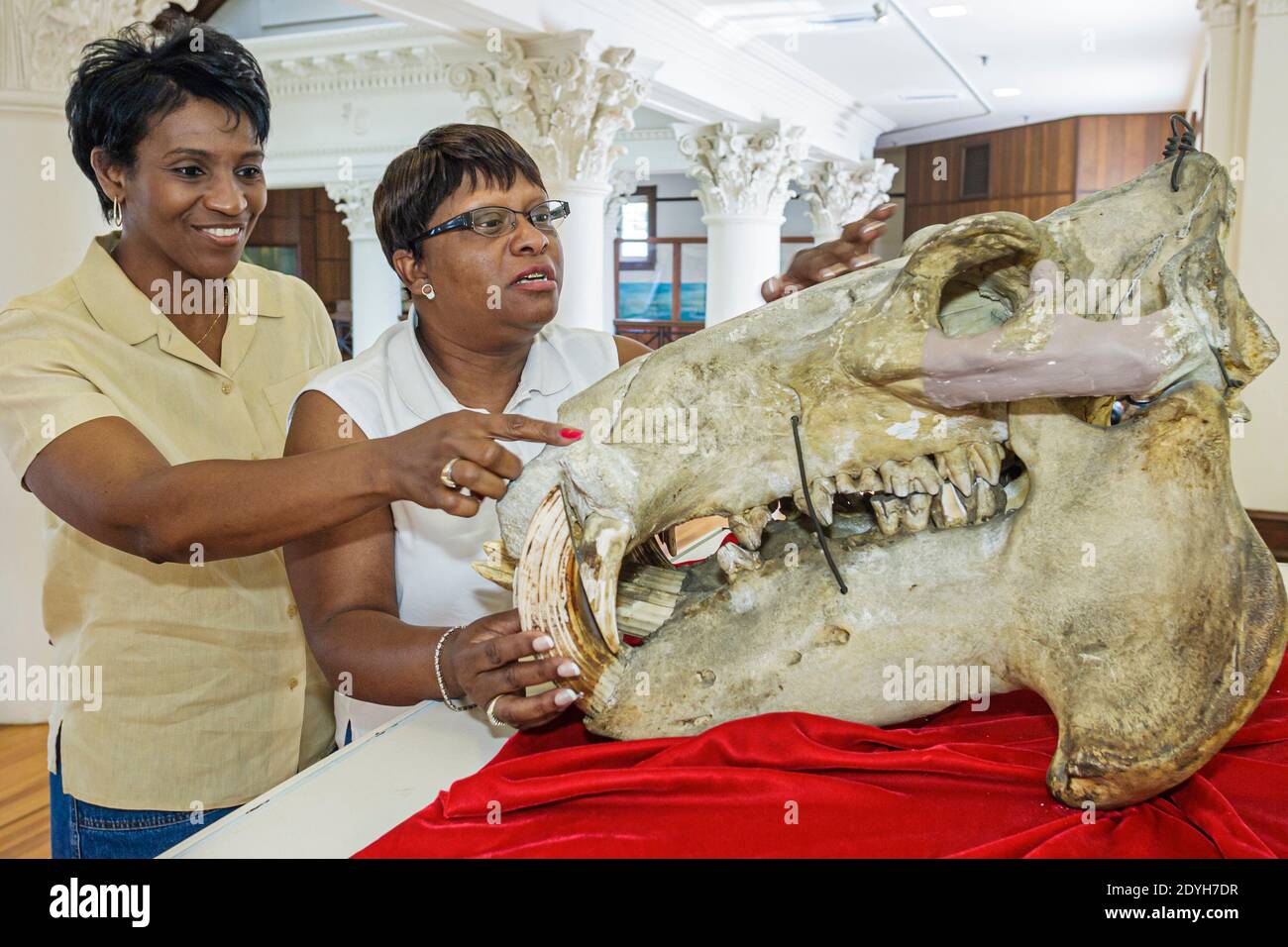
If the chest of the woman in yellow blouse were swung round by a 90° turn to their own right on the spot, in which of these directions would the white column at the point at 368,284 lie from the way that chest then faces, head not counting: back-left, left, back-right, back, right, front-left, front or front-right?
back-right

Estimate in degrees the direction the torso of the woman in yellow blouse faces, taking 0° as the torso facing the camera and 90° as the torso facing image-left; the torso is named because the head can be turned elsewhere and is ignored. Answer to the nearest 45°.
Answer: approximately 315°

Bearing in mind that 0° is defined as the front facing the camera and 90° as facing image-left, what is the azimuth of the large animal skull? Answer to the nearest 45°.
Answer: approximately 90°

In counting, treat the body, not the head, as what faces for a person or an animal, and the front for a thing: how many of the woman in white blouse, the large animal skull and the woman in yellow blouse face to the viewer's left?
1

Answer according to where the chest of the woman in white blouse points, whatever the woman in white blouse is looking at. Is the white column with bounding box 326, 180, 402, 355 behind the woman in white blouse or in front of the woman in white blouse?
behind

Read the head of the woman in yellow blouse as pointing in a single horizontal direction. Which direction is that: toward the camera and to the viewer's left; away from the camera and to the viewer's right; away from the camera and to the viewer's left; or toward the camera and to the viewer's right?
toward the camera and to the viewer's right

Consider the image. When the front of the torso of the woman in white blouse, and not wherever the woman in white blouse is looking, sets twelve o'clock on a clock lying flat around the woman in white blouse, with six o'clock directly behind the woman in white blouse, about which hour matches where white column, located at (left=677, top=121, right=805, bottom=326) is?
The white column is roughly at 8 o'clock from the woman in white blouse.

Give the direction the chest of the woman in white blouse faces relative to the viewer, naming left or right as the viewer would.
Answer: facing the viewer and to the right of the viewer

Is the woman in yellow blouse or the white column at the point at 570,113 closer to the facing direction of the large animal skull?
the woman in yellow blouse

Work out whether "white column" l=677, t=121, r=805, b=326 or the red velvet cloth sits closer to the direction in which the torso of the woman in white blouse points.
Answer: the red velvet cloth

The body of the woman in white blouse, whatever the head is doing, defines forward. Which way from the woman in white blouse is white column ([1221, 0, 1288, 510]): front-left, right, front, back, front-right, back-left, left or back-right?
left

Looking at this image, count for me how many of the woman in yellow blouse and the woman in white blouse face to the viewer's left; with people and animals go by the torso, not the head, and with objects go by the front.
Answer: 0
